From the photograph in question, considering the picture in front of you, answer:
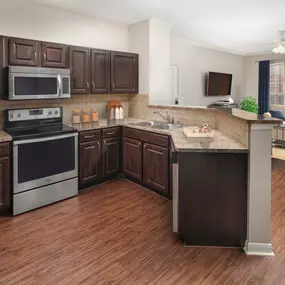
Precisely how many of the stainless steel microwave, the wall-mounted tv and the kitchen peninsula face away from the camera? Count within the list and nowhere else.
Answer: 0

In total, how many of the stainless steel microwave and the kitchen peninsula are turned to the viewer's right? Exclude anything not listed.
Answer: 0

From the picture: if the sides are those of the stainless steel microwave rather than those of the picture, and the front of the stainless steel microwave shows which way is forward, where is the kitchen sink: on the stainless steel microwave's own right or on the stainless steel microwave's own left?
on the stainless steel microwave's own left

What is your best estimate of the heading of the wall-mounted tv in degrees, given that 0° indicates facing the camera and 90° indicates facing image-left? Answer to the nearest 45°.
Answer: approximately 315°

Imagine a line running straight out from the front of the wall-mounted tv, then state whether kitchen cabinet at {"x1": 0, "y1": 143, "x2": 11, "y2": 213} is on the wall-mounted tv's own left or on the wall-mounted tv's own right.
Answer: on the wall-mounted tv's own right

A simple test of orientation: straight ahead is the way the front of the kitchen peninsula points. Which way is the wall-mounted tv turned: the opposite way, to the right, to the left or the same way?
to the left

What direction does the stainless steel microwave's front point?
toward the camera

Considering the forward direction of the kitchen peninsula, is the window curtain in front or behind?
behind
